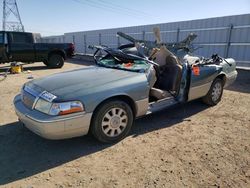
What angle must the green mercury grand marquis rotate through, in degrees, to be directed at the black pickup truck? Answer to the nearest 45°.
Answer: approximately 90° to its right

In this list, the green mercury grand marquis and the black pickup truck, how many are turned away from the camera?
0

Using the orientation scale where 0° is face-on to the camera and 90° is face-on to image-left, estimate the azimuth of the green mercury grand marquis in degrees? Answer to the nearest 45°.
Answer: approximately 45°

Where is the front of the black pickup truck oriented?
to the viewer's left
